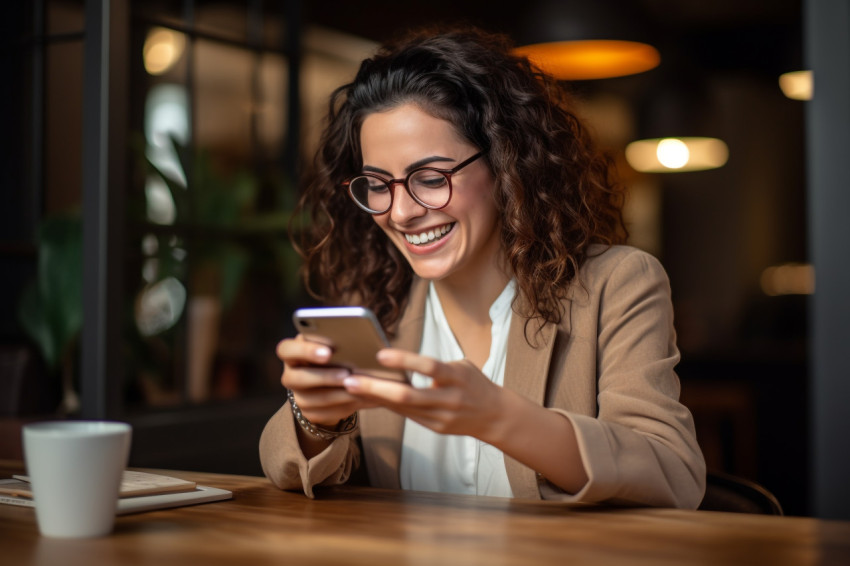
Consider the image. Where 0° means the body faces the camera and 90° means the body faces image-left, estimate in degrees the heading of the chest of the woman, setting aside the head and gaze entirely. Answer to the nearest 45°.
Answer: approximately 45°

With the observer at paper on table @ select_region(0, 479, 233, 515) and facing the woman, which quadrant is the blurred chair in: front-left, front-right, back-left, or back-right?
front-right

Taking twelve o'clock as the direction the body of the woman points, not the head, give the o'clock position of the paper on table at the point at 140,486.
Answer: The paper on table is roughly at 12 o'clock from the woman.

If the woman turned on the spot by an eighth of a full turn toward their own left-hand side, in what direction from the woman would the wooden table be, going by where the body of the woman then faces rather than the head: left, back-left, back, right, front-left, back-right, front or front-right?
front

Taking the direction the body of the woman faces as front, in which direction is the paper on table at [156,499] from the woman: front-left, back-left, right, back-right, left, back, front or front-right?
front

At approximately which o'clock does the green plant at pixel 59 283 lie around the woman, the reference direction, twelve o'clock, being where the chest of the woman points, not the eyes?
The green plant is roughly at 3 o'clock from the woman.

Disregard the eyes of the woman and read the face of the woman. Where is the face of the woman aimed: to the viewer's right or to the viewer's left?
to the viewer's left
